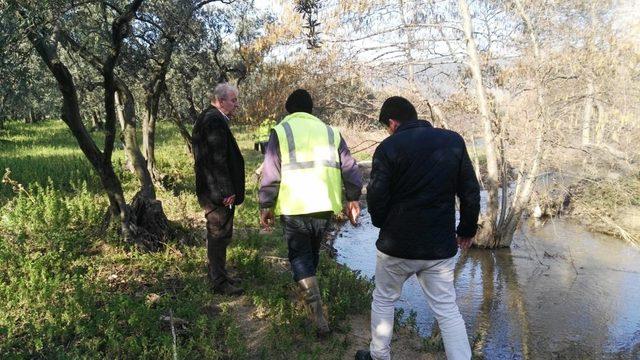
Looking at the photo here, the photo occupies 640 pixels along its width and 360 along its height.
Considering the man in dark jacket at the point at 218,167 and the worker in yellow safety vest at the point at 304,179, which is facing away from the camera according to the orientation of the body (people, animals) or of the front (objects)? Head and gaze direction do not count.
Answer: the worker in yellow safety vest

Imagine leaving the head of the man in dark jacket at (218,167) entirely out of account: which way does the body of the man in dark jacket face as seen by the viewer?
to the viewer's right

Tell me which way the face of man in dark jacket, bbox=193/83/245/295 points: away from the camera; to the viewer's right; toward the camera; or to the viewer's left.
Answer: to the viewer's right

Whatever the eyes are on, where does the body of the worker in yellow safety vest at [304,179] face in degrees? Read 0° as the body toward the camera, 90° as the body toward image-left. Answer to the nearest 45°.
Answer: approximately 180°

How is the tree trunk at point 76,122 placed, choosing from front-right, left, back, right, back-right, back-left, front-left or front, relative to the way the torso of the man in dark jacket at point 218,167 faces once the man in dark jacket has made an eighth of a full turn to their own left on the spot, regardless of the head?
left

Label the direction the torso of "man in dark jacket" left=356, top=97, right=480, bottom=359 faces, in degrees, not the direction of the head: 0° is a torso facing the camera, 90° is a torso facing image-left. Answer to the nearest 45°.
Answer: approximately 135°

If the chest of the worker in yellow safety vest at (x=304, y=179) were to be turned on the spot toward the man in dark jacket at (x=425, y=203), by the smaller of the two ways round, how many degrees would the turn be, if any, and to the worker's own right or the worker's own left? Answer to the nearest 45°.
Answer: approximately 135° to the worker's own right

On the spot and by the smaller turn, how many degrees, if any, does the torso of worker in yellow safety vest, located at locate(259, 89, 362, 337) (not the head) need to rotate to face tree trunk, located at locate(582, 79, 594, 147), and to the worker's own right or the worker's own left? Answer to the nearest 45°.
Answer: approximately 45° to the worker's own right

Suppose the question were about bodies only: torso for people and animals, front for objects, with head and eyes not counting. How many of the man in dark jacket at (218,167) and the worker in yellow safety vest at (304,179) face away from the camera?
1
